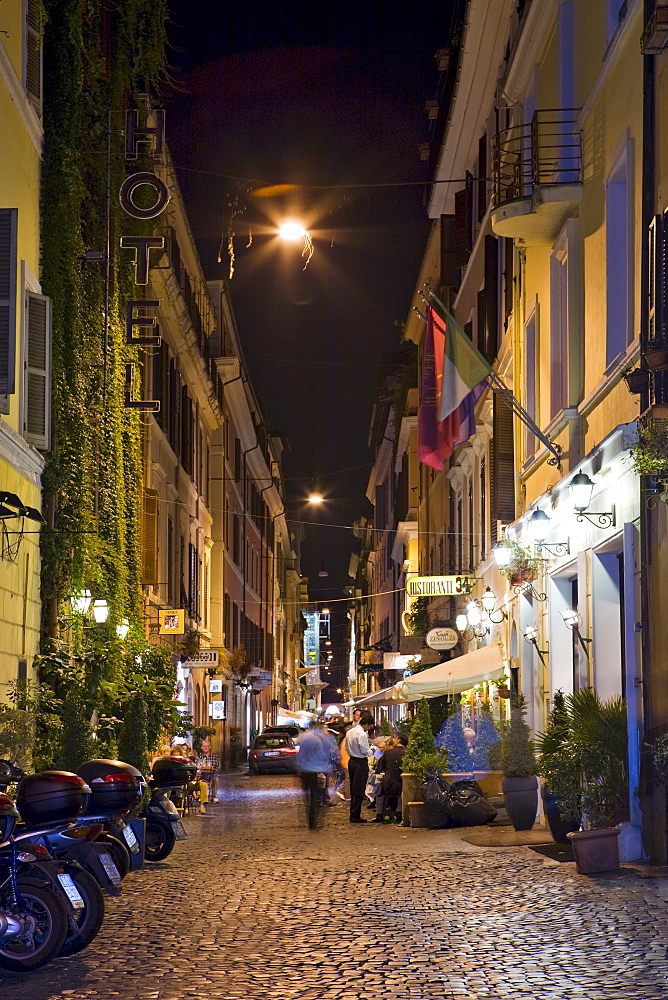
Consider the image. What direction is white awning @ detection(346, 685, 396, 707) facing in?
to the viewer's left

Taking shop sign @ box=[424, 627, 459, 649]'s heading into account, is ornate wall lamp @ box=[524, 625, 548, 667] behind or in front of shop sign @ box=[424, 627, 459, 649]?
in front

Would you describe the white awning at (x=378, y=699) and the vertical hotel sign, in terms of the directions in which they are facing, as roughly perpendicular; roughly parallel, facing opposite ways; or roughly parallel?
roughly perpendicular

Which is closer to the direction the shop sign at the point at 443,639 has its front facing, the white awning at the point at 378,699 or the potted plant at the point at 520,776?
the potted plant

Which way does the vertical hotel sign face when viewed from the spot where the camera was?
facing the viewer

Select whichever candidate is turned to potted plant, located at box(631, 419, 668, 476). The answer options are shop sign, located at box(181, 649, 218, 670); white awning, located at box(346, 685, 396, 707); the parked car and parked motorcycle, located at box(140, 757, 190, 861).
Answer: the shop sign
